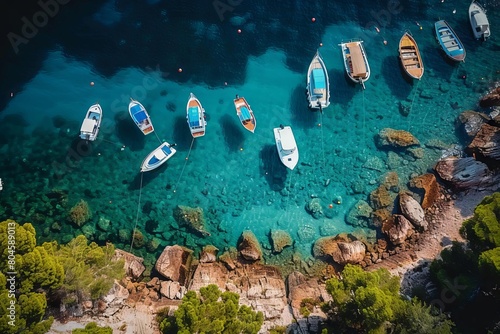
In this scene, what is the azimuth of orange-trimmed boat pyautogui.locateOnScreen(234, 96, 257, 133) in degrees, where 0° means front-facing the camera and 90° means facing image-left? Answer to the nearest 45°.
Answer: approximately 315°

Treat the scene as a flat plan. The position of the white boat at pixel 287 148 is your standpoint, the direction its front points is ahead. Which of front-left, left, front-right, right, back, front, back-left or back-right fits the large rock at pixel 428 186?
left

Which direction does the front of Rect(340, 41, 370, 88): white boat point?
toward the camera

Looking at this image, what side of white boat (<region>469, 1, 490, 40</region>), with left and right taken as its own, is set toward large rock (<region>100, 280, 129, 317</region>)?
left

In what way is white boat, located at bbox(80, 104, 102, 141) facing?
away from the camera

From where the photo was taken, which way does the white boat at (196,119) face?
away from the camera

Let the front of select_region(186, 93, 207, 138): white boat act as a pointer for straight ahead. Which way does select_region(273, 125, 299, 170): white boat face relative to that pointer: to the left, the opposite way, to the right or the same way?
the opposite way

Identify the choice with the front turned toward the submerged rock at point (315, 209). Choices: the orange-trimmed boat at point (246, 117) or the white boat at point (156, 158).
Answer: the orange-trimmed boat

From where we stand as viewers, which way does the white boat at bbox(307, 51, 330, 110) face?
facing away from the viewer
